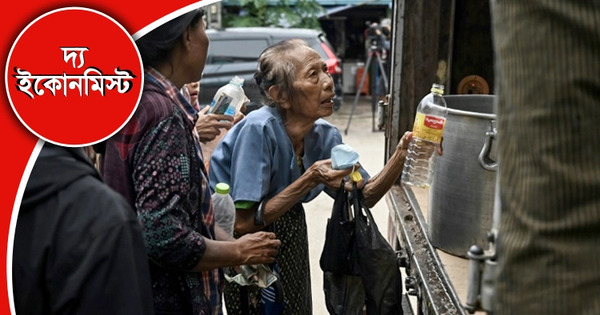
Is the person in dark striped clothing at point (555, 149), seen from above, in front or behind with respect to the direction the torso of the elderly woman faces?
in front

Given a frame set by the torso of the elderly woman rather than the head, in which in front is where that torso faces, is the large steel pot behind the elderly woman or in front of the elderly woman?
in front

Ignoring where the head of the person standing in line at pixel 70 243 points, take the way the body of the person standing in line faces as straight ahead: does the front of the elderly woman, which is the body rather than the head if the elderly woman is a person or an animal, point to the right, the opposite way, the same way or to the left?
to the right

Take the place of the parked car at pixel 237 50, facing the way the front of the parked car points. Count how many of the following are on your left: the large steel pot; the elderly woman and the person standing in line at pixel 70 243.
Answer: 3

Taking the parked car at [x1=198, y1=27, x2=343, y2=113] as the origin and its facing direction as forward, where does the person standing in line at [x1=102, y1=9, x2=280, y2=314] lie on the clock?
The person standing in line is roughly at 9 o'clock from the parked car.

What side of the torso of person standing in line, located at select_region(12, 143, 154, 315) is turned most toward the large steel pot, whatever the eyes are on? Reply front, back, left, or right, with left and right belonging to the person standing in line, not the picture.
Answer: front

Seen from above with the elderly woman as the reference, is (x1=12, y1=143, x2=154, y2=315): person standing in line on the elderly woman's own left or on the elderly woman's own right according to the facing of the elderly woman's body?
on the elderly woman's own right

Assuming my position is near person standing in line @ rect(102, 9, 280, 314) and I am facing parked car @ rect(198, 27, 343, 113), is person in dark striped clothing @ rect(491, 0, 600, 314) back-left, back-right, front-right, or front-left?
back-right

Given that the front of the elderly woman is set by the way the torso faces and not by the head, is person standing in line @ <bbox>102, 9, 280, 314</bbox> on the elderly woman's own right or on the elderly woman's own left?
on the elderly woman's own right

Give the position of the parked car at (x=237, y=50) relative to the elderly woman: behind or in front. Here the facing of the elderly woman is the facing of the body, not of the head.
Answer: behind

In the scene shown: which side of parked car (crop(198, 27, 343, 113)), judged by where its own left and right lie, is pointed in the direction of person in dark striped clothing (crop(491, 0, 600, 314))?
left

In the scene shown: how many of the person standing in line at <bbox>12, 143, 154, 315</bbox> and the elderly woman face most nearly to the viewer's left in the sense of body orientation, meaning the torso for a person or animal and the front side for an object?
0

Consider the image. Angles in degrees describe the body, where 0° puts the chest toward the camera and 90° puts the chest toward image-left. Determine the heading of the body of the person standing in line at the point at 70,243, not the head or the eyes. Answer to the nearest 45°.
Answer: approximately 225°

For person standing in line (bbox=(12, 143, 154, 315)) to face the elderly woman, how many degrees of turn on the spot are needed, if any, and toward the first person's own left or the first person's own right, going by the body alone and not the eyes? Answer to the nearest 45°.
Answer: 0° — they already face them
